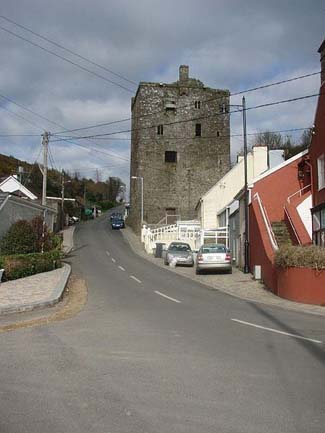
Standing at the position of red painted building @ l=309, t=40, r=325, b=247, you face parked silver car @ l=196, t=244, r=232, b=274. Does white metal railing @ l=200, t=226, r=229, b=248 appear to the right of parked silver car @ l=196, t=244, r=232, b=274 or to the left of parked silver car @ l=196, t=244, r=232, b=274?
right

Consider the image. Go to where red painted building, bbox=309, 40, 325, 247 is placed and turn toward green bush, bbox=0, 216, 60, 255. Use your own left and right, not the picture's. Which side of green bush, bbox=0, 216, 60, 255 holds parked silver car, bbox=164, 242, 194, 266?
right

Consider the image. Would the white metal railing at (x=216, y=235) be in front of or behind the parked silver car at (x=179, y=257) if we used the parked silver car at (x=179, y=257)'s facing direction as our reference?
behind

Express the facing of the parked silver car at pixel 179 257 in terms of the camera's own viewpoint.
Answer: facing the viewer

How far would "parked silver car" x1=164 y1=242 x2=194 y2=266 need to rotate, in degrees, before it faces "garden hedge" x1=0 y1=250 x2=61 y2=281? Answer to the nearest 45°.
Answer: approximately 45° to its right

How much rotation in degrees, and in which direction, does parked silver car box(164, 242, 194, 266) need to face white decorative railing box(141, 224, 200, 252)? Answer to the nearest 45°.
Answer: approximately 180°
